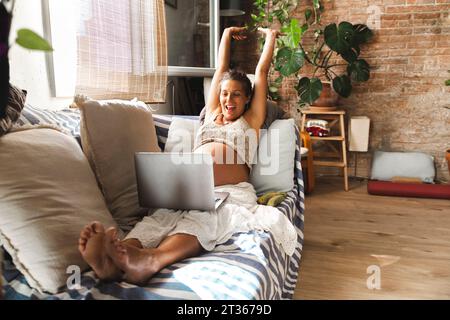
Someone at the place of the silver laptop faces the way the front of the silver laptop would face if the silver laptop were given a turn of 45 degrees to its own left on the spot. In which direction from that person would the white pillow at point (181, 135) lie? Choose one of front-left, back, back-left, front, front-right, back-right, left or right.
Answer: front

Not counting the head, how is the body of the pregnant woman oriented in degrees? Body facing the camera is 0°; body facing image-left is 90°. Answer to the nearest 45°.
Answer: approximately 45°

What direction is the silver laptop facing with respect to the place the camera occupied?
facing away from the viewer and to the right of the viewer
